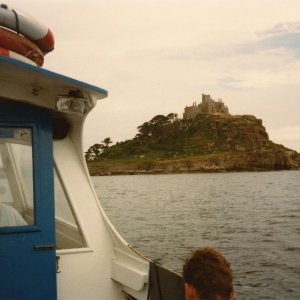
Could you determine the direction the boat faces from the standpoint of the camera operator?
facing away from the viewer and to the left of the viewer
